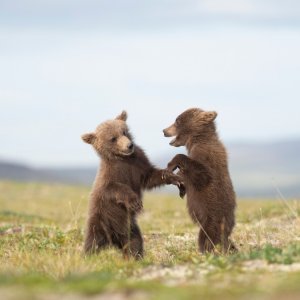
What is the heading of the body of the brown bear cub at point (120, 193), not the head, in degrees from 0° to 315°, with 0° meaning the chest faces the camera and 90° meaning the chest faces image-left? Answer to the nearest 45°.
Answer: approximately 315°

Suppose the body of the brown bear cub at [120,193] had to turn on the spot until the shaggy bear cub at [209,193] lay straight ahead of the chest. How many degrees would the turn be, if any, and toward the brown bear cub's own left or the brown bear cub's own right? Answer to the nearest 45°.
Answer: approximately 45° to the brown bear cub's own left
